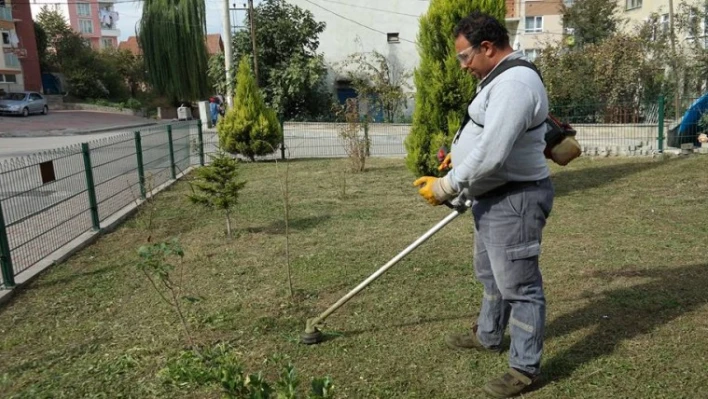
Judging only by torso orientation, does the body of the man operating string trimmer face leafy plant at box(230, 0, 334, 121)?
no

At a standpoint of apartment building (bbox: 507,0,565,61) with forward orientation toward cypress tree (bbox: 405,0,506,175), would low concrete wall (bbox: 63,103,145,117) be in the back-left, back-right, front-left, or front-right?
front-right

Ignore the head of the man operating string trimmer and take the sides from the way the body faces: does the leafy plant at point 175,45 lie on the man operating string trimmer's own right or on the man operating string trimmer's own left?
on the man operating string trimmer's own right

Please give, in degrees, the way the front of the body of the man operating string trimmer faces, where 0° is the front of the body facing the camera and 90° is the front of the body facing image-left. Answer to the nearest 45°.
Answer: approximately 90°

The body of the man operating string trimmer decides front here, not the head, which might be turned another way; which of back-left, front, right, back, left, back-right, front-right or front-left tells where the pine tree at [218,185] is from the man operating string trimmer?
front-right

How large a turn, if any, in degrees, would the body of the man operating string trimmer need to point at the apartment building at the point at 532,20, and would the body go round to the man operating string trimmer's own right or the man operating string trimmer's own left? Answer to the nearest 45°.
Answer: approximately 90° to the man operating string trimmer's own right

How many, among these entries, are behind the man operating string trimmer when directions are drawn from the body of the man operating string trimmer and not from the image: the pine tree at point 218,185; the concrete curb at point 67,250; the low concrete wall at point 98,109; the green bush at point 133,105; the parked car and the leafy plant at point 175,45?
0

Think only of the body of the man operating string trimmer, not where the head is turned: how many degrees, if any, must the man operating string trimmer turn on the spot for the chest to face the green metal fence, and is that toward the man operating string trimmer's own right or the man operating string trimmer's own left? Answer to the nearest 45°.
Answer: approximately 45° to the man operating string trimmer's own right

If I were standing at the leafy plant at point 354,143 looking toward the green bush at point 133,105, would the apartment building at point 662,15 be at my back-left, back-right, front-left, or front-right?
front-right

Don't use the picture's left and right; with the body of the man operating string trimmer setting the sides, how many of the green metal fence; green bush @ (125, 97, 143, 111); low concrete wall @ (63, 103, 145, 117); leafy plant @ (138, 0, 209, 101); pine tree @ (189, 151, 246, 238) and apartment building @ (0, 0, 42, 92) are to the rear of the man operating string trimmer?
0

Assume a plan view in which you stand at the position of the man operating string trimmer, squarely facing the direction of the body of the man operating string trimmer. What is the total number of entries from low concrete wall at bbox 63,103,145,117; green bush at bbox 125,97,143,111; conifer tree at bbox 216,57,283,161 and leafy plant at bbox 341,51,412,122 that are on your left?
0

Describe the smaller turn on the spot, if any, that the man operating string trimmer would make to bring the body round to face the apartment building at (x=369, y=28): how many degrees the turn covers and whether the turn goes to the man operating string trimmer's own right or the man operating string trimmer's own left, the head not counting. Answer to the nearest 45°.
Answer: approximately 90° to the man operating string trimmer's own right

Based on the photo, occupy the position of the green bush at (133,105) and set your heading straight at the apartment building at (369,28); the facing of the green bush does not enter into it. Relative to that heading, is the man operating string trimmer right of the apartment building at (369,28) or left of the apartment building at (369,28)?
right

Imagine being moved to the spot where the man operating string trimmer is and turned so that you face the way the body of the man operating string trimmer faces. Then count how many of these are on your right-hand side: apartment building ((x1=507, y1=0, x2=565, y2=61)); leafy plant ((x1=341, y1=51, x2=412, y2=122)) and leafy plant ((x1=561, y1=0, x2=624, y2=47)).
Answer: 3

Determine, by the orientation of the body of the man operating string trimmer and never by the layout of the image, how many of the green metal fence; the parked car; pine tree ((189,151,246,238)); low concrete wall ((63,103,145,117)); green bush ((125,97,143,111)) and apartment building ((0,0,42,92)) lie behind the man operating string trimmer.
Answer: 0
